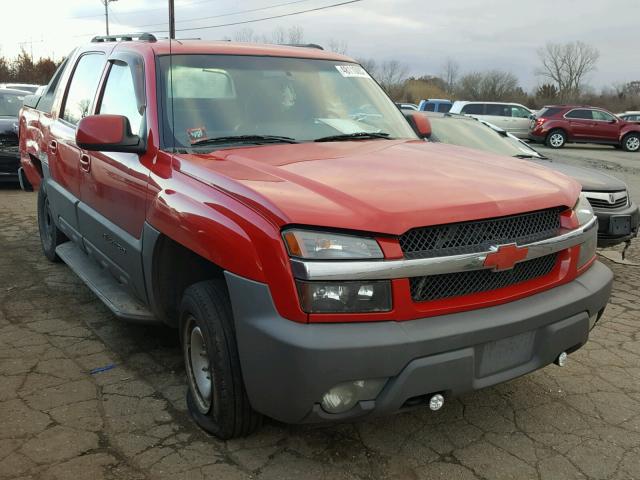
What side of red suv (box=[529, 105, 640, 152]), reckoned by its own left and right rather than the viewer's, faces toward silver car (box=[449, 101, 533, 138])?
back

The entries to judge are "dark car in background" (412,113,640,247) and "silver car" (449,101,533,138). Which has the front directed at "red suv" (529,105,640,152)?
the silver car

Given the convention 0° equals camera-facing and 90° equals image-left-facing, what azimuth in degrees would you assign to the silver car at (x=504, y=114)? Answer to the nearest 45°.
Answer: approximately 270°

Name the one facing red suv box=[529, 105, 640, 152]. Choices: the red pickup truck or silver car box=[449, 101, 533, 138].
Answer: the silver car

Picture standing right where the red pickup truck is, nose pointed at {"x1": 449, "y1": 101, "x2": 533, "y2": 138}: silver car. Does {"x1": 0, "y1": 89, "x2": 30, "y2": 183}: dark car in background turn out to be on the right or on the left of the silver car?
left

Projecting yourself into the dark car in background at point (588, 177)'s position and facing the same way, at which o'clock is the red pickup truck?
The red pickup truck is roughly at 2 o'clock from the dark car in background.

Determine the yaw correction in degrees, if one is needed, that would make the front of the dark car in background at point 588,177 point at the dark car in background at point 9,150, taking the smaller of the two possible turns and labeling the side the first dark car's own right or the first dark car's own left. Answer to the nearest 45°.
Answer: approximately 135° to the first dark car's own right

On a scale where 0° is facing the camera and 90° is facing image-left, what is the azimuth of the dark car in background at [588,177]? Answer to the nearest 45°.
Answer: approximately 315°
